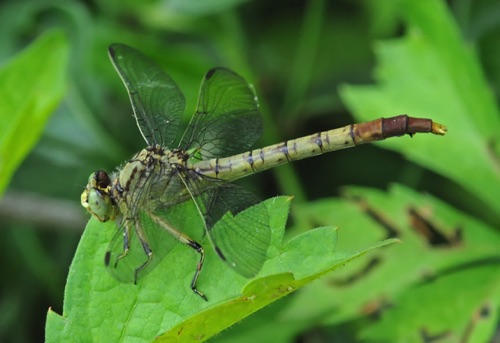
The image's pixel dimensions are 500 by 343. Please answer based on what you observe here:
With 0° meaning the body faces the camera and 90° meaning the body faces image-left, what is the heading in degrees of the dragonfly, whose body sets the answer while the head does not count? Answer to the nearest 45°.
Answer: approximately 90°
